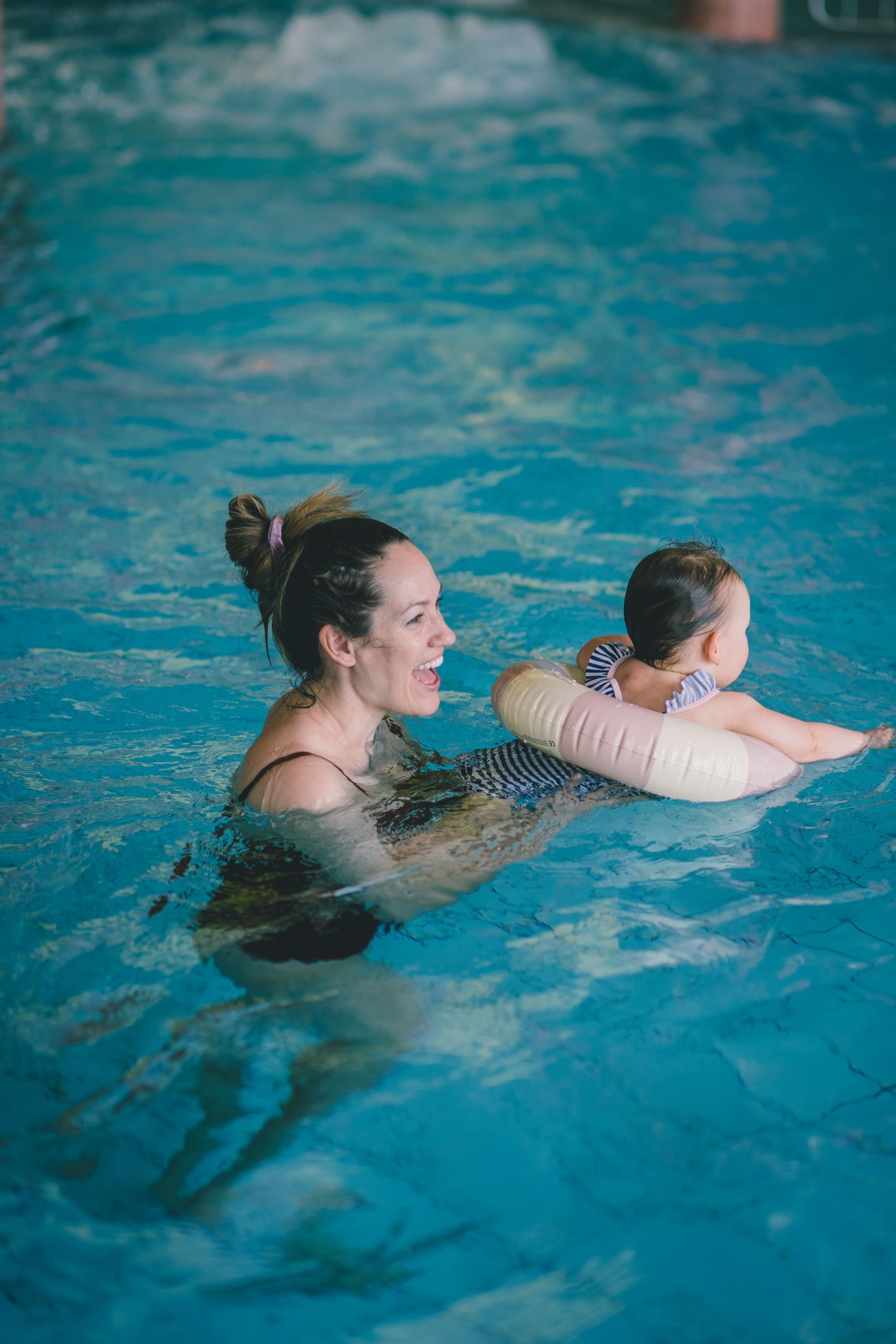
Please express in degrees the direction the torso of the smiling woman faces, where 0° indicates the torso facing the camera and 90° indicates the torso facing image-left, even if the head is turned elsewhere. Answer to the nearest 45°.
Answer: approximately 270°

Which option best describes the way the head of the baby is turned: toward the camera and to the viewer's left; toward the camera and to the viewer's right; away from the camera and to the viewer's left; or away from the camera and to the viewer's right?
away from the camera and to the viewer's right

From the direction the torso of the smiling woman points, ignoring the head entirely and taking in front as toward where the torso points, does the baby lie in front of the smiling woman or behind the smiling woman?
in front
